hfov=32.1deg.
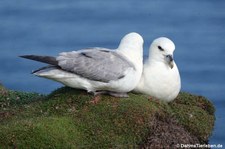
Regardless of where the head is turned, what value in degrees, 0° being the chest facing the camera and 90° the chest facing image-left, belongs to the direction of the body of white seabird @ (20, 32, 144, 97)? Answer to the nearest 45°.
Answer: approximately 270°

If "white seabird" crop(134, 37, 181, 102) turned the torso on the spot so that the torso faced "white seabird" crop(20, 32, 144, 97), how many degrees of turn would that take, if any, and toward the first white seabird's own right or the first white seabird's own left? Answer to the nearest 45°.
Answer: approximately 90° to the first white seabird's own right

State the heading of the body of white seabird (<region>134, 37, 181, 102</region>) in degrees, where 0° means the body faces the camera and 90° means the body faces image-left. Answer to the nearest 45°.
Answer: approximately 315°

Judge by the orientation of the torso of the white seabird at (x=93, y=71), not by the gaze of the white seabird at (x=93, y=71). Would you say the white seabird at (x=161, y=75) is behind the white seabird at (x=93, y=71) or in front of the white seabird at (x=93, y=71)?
in front
